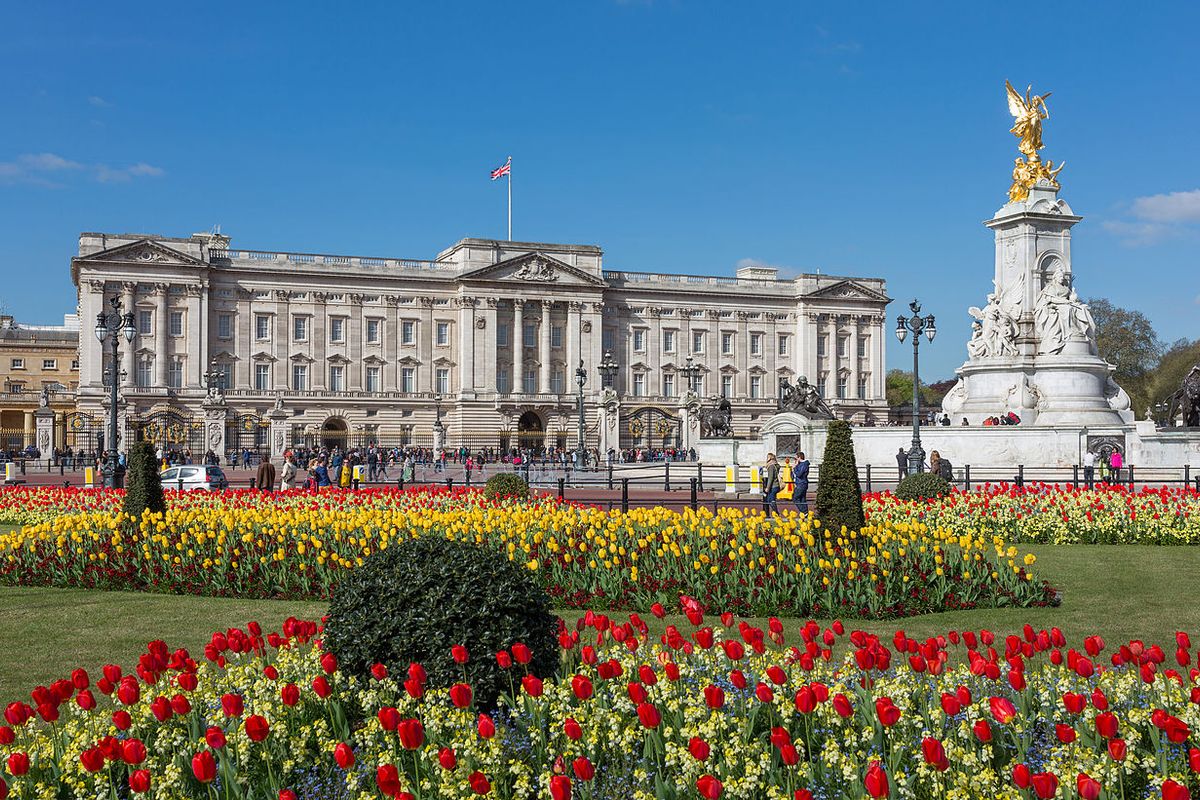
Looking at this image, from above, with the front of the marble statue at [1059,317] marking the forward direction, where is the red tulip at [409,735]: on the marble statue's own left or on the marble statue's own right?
on the marble statue's own right

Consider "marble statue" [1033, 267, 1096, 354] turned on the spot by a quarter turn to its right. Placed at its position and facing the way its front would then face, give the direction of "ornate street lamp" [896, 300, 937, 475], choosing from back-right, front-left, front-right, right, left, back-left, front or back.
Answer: front

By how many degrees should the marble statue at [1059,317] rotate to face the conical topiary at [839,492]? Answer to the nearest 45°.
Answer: approximately 45° to its right

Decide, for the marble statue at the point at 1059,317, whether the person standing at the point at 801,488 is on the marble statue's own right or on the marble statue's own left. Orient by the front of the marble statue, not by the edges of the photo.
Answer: on the marble statue's own right

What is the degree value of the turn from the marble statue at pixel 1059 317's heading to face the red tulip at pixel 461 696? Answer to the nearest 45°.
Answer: approximately 45° to its right

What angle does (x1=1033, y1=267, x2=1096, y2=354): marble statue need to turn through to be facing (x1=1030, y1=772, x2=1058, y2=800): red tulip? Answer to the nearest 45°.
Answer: approximately 45° to its right

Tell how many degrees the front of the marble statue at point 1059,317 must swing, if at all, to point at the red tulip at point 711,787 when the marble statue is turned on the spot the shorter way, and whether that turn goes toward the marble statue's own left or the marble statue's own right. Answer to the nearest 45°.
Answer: approximately 45° to the marble statue's own right
